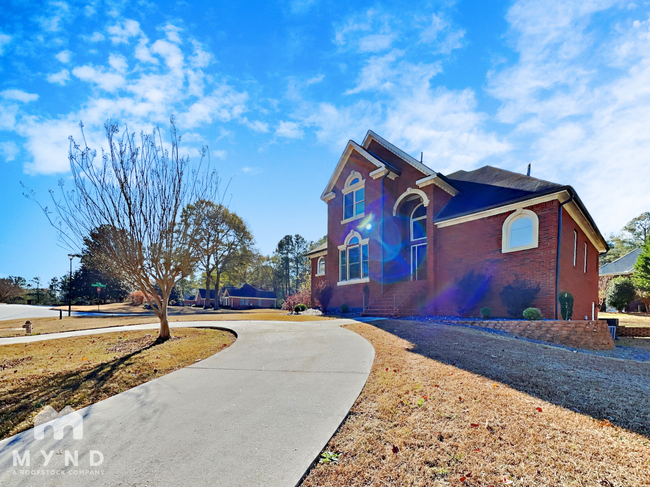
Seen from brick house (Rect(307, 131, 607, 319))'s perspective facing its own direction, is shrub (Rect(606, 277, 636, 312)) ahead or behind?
behind

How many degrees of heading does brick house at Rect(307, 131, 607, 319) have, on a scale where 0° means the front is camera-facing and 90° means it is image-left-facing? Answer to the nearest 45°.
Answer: approximately 45°

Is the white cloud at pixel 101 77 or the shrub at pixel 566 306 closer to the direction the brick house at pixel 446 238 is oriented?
the white cloud
